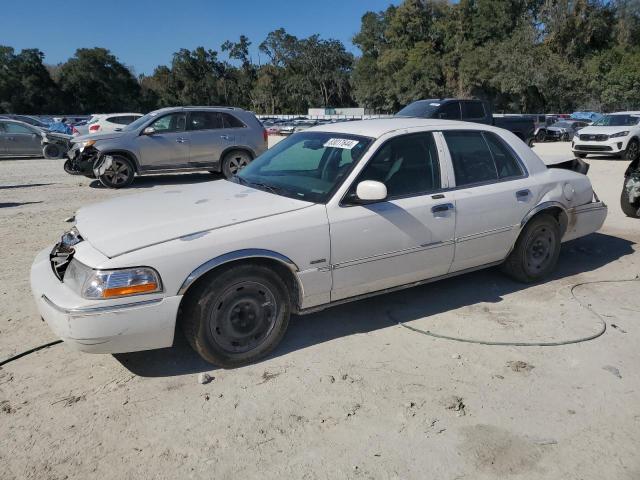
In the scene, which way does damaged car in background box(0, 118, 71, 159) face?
to the viewer's right

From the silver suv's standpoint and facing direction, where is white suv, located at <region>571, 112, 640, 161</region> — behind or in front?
behind

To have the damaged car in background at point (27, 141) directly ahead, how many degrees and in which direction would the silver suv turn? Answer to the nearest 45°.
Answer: approximately 45° to its right

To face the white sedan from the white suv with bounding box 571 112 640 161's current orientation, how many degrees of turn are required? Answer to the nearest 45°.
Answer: approximately 45° to its left

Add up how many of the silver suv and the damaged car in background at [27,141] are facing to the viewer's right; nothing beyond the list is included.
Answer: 1

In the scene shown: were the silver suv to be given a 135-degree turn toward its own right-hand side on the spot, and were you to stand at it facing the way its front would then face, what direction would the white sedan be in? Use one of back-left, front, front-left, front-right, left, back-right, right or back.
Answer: back-right

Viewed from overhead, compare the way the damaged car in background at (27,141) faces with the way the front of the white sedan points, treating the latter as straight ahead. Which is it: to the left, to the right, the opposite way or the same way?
the opposite way

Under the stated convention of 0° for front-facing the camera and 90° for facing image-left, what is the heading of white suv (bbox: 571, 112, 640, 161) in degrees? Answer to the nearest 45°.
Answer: approximately 45°

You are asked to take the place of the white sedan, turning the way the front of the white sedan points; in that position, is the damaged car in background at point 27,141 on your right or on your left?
on your right

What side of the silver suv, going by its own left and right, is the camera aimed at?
left
